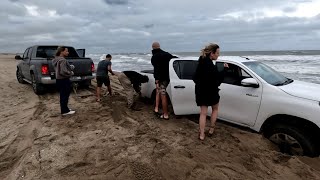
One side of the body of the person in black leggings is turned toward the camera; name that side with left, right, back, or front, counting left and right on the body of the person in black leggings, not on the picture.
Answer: right

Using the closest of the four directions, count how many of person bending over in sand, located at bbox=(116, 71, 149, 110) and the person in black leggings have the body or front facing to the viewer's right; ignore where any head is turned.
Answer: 2

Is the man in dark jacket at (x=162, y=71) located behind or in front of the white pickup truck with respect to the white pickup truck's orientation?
behind

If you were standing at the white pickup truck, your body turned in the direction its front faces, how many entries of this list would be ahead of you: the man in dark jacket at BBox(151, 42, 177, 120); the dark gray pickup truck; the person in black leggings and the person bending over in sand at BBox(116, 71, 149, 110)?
0

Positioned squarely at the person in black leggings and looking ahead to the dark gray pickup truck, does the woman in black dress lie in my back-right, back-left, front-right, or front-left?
back-right

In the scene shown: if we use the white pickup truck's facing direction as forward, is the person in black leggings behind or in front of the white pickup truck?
behind

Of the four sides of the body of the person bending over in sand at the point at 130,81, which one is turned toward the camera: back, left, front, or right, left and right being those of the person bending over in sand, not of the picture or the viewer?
right

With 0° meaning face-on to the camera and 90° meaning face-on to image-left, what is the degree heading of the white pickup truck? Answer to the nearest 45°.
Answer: approximately 315°

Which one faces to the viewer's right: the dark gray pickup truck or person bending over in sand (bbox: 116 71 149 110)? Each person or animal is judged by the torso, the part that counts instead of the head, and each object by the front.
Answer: the person bending over in sand

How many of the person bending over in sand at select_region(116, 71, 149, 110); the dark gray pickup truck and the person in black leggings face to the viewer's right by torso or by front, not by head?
2

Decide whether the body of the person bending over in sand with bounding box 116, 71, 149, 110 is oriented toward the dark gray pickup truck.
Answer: no

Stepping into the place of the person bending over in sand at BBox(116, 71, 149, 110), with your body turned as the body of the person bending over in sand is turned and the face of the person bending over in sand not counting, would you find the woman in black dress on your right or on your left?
on your right

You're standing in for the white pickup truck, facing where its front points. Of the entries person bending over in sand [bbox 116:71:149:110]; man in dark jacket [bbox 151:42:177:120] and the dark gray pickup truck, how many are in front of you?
0

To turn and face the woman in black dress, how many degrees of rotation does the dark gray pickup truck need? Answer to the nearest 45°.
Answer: approximately 180°

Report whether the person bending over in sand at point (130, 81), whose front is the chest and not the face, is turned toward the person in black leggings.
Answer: no
